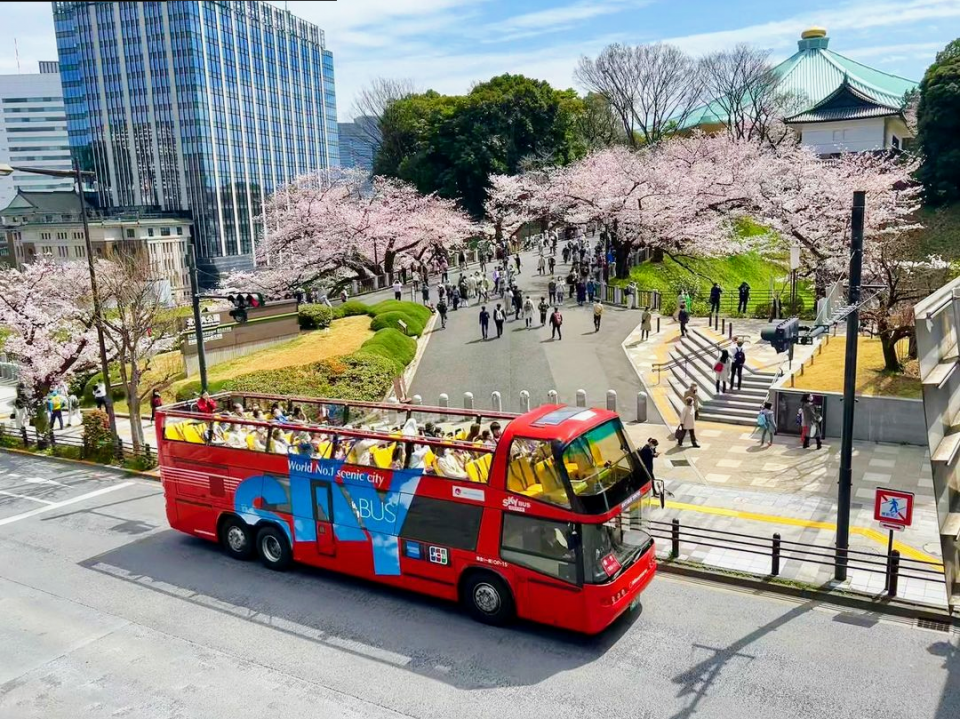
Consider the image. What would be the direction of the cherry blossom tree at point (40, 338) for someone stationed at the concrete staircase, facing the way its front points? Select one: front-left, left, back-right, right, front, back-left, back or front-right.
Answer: front-right

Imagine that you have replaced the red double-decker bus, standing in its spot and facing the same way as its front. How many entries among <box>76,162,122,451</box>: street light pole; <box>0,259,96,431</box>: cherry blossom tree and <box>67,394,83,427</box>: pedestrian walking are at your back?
3

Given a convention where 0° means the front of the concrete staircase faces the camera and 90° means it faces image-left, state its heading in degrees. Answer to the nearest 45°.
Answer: approximately 45°

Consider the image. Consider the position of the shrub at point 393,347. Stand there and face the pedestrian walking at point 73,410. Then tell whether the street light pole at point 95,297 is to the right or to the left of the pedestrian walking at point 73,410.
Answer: left

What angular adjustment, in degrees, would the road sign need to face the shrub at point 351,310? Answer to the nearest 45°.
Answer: approximately 135° to its right

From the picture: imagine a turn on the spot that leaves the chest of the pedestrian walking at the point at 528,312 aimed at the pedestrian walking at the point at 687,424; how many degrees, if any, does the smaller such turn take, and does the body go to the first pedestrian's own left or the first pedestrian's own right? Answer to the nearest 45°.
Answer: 0° — they already face them

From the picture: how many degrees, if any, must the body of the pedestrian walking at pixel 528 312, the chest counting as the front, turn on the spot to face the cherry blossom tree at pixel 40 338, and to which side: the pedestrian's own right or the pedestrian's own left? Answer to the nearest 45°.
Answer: approximately 90° to the pedestrian's own right

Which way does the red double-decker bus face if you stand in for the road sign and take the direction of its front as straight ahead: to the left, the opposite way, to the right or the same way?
to the left

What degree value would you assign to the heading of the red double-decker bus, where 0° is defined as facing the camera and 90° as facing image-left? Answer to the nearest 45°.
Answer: approximately 315°

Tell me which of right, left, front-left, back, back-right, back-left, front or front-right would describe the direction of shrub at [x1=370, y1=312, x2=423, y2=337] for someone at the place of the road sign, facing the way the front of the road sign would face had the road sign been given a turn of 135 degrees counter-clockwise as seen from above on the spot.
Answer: left

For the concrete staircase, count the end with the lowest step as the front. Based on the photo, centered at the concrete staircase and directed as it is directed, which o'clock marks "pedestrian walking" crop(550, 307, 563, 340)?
The pedestrian walking is roughly at 3 o'clock from the concrete staircase.

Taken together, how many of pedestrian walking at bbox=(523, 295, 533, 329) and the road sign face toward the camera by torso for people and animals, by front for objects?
2

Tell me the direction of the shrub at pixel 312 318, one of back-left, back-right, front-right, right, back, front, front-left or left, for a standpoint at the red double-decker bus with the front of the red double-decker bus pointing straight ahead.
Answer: back-left
